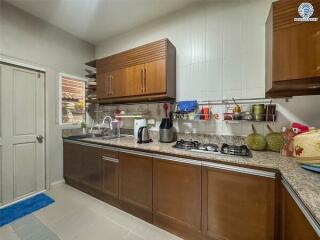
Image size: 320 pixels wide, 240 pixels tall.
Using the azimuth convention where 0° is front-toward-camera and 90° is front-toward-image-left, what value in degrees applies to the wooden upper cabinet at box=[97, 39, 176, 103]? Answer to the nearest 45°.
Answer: approximately 45°

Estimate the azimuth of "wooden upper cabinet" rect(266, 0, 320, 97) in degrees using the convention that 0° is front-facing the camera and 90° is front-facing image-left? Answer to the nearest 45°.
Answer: approximately 0°

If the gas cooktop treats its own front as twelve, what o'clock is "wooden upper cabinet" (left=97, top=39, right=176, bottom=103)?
The wooden upper cabinet is roughly at 2 o'clock from the gas cooktop.

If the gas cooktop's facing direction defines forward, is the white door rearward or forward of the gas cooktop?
forward

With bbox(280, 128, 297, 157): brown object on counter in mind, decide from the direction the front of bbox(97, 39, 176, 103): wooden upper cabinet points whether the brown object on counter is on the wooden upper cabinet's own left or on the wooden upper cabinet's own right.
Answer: on the wooden upper cabinet's own left

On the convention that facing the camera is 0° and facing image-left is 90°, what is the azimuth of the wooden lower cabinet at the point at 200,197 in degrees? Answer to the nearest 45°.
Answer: approximately 45°

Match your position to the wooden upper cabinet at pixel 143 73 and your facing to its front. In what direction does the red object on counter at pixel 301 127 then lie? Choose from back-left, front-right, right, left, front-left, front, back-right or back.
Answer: left

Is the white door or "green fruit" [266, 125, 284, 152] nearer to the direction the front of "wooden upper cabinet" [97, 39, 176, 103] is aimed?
the white door

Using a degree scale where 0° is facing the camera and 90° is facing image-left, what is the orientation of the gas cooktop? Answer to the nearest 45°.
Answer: approximately 45°
